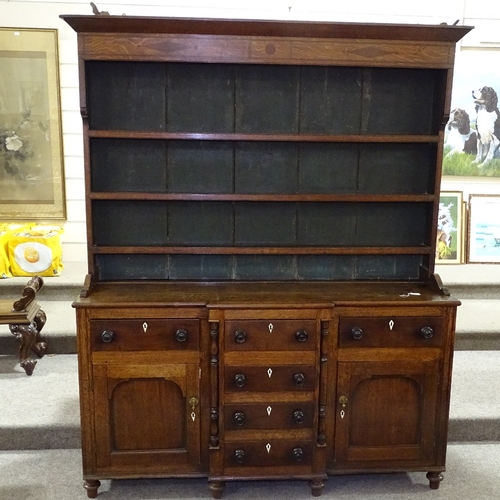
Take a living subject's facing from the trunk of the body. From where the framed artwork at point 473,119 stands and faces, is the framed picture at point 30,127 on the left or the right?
on its right

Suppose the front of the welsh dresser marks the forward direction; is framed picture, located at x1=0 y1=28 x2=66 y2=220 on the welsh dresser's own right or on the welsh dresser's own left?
on the welsh dresser's own right

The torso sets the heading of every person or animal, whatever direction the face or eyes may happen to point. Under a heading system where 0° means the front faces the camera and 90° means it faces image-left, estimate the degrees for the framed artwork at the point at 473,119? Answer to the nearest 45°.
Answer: approximately 0°
